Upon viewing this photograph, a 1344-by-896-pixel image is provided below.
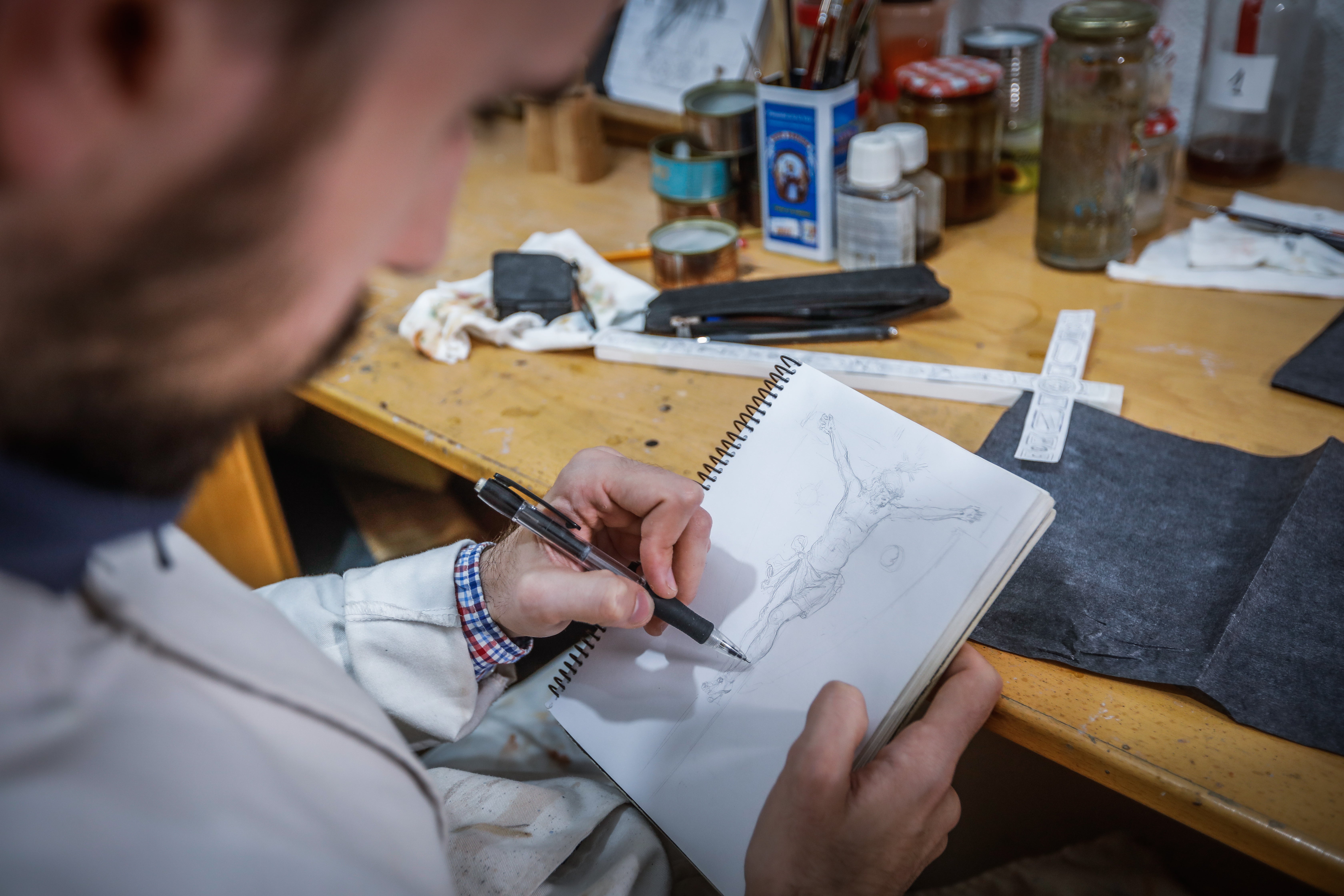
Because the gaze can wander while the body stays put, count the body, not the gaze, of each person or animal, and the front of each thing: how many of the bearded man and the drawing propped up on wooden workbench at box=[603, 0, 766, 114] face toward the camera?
1

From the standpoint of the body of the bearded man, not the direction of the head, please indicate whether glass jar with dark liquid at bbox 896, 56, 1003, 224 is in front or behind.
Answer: in front

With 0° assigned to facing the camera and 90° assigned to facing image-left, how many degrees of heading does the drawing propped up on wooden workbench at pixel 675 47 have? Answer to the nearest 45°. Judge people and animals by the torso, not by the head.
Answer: approximately 0°

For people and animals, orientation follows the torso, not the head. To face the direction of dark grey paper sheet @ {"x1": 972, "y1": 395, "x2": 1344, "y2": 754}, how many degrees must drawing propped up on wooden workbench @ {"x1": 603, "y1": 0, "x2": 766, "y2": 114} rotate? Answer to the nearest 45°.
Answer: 0° — it already faces it

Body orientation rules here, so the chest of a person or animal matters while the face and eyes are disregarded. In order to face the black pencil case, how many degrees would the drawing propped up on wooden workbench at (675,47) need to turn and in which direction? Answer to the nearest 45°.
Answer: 0° — it already faces it

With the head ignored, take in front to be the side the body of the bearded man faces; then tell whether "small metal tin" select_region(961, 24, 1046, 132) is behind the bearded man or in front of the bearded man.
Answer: in front

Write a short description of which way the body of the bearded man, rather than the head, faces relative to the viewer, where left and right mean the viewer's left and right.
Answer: facing away from the viewer and to the right of the viewer

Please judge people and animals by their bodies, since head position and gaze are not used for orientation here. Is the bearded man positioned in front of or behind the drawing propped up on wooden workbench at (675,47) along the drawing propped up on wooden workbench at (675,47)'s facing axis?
in front

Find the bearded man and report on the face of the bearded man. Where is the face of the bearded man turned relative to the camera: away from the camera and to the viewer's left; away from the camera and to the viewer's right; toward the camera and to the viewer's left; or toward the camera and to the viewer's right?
away from the camera and to the viewer's right

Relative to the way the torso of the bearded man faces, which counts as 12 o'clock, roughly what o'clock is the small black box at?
The small black box is roughly at 11 o'clock from the bearded man.

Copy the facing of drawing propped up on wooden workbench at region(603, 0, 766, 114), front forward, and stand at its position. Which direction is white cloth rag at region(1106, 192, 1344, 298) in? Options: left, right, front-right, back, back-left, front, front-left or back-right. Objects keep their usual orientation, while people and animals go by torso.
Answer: front-left
